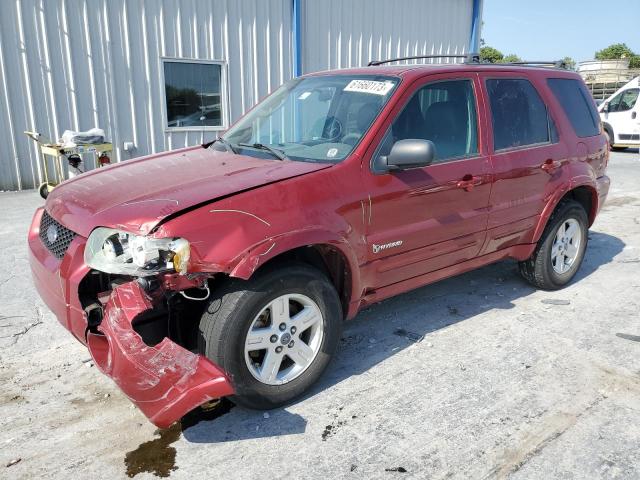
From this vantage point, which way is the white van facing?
to the viewer's left

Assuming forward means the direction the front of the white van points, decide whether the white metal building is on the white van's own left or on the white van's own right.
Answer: on the white van's own left

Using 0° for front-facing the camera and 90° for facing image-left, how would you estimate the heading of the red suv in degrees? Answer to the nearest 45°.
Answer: approximately 45°

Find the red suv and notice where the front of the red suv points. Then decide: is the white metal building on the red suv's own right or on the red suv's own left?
on the red suv's own right

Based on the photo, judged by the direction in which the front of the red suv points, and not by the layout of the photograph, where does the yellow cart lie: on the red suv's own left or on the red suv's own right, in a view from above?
on the red suv's own right

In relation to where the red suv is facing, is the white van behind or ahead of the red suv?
behind
